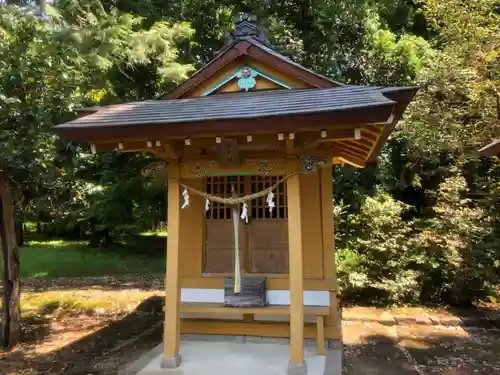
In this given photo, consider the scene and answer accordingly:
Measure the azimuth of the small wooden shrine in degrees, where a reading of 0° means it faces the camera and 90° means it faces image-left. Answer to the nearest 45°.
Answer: approximately 0°

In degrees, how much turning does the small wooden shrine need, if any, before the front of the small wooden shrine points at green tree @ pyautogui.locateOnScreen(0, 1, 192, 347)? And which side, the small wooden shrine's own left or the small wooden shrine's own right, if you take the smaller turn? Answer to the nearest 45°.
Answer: approximately 90° to the small wooden shrine's own right
